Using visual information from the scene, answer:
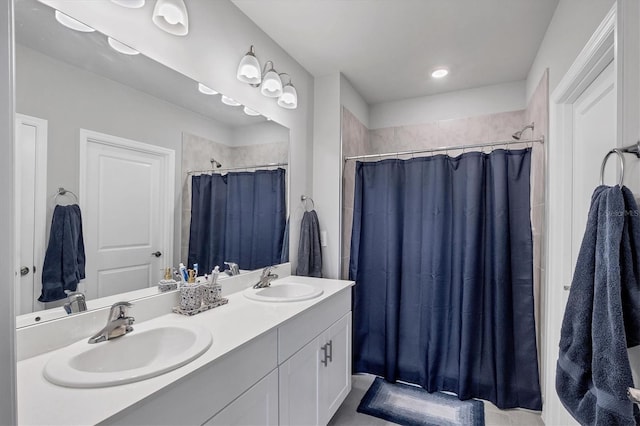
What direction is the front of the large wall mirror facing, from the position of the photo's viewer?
facing the viewer and to the right of the viewer

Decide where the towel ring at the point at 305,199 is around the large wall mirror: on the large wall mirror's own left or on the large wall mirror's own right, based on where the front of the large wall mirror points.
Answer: on the large wall mirror's own left

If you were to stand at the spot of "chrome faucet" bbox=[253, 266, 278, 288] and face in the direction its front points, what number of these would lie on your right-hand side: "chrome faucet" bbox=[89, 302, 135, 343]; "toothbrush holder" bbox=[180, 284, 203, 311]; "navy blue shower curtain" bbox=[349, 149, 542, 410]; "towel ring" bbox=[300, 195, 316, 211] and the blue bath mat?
2

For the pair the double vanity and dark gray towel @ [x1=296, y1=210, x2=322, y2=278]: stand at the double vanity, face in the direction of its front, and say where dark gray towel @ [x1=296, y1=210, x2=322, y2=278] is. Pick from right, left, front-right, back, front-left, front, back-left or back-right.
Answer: left

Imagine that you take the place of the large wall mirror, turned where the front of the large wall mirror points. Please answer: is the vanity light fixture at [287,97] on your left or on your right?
on your left

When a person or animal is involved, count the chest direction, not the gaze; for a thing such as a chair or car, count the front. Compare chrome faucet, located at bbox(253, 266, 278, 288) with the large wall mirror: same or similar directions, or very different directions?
same or similar directions

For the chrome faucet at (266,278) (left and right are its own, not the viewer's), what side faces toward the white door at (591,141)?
front

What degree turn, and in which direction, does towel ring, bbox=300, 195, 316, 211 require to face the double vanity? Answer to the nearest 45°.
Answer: approximately 45° to its right

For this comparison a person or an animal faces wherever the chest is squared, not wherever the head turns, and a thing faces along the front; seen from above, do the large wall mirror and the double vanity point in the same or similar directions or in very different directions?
same or similar directions
